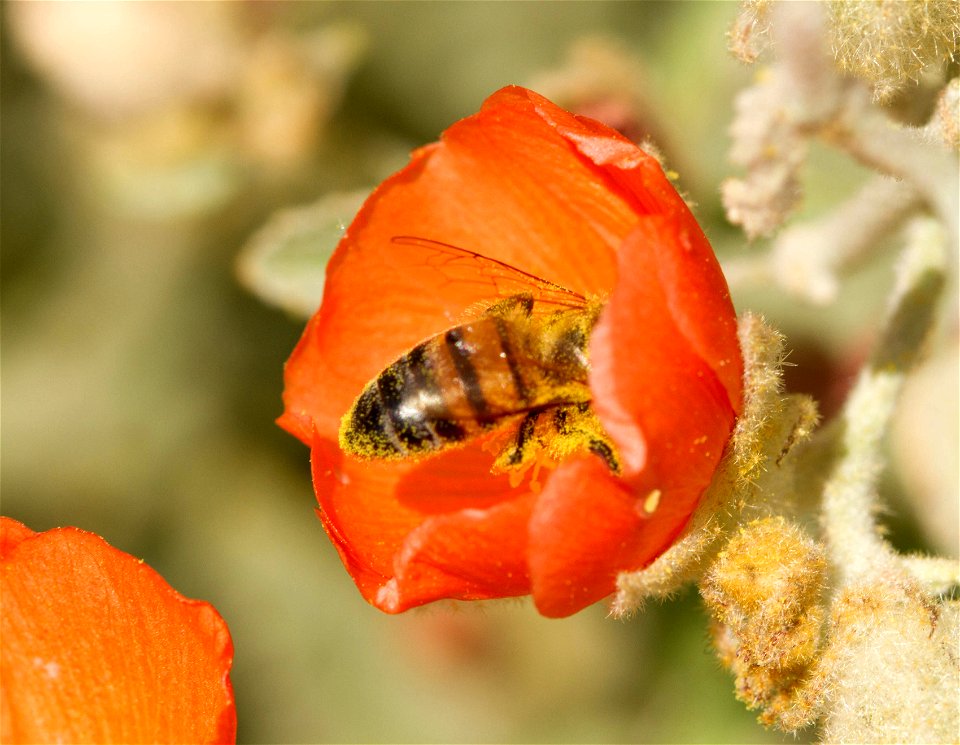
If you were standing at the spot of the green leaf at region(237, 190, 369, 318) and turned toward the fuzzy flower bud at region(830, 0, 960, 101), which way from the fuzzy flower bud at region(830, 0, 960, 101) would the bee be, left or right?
right

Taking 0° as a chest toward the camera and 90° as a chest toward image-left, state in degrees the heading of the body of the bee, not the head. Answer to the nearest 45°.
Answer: approximately 270°

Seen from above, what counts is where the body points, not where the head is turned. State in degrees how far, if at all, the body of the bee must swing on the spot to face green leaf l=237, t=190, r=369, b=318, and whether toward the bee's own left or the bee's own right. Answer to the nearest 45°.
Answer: approximately 135° to the bee's own left
